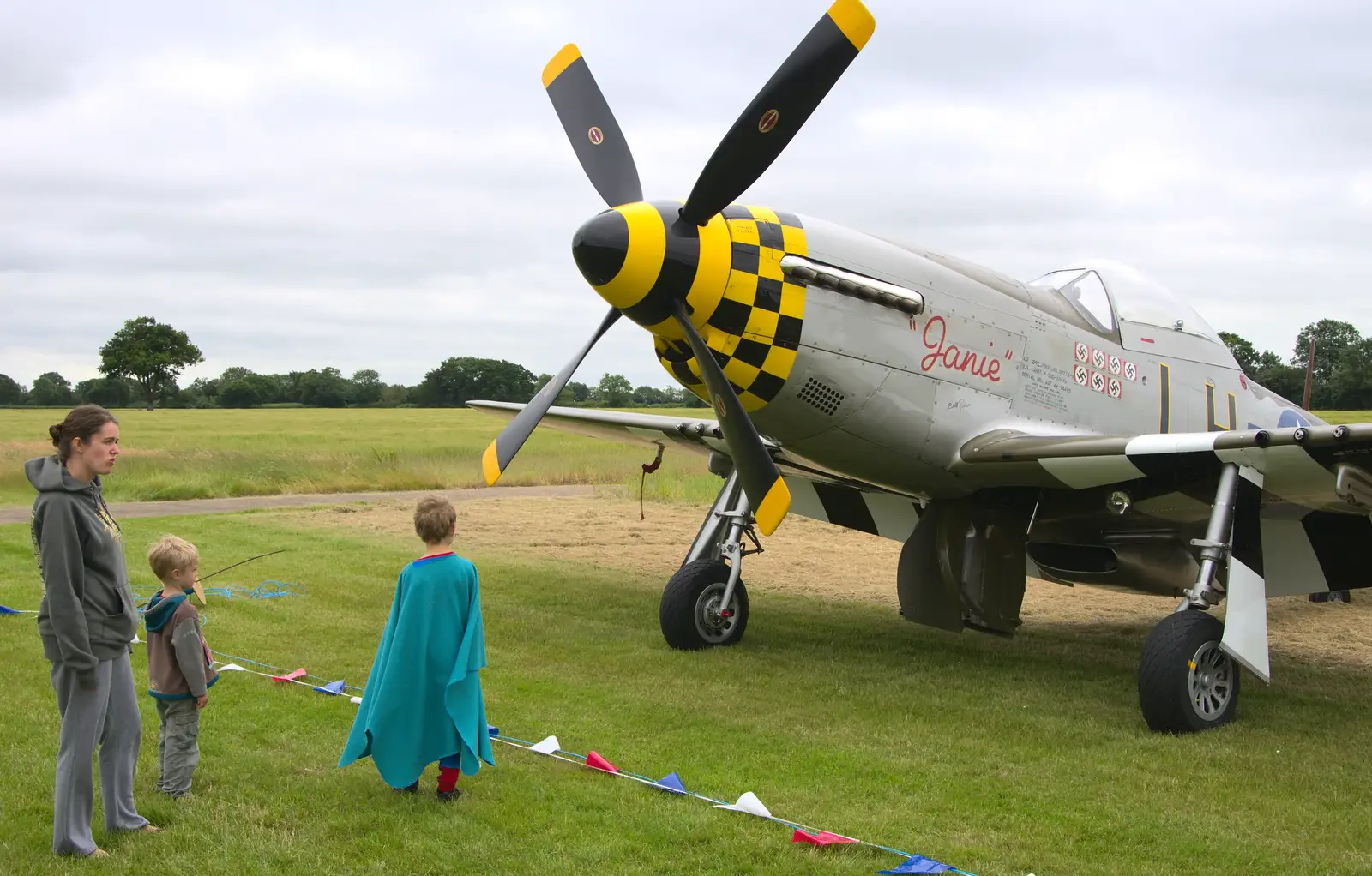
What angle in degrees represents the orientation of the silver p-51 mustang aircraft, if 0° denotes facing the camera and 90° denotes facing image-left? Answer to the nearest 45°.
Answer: approximately 45°

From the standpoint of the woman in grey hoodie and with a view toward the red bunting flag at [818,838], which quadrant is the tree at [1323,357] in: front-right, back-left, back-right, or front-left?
front-left

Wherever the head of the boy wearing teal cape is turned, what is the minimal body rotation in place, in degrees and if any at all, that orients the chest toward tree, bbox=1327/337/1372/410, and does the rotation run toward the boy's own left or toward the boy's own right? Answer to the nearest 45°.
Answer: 0° — they already face it

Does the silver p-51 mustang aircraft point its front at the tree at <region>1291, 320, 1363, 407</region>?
no

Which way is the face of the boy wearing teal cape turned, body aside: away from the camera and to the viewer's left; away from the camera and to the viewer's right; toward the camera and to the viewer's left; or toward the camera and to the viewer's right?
away from the camera and to the viewer's right

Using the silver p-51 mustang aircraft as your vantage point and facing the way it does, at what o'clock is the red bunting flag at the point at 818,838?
The red bunting flag is roughly at 11 o'clock from the silver p-51 mustang aircraft.

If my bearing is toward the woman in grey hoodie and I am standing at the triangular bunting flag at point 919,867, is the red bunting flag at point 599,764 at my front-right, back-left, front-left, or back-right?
front-right

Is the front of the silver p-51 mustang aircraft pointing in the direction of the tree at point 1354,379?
no

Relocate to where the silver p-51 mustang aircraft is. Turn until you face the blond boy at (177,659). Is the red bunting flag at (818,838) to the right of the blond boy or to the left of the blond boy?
left

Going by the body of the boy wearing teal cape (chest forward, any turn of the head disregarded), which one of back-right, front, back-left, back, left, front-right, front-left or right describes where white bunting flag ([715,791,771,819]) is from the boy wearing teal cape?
front-right

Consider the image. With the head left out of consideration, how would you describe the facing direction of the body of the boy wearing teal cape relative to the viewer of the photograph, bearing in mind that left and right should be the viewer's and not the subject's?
facing away from the viewer and to the right of the viewer

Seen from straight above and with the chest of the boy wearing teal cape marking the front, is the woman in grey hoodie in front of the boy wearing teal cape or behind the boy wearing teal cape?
behind

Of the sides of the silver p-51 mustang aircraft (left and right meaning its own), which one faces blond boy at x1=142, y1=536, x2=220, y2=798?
front

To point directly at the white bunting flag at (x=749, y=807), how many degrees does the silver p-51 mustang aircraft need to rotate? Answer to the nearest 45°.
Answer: approximately 45° to its left

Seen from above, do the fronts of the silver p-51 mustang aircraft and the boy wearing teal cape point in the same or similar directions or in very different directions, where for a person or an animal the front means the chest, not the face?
very different directions

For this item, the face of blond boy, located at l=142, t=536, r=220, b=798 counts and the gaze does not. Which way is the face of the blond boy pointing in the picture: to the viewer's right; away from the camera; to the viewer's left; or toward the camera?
to the viewer's right

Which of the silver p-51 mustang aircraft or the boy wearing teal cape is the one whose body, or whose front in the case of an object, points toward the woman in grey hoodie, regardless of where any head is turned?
the silver p-51 mustang aircraft
